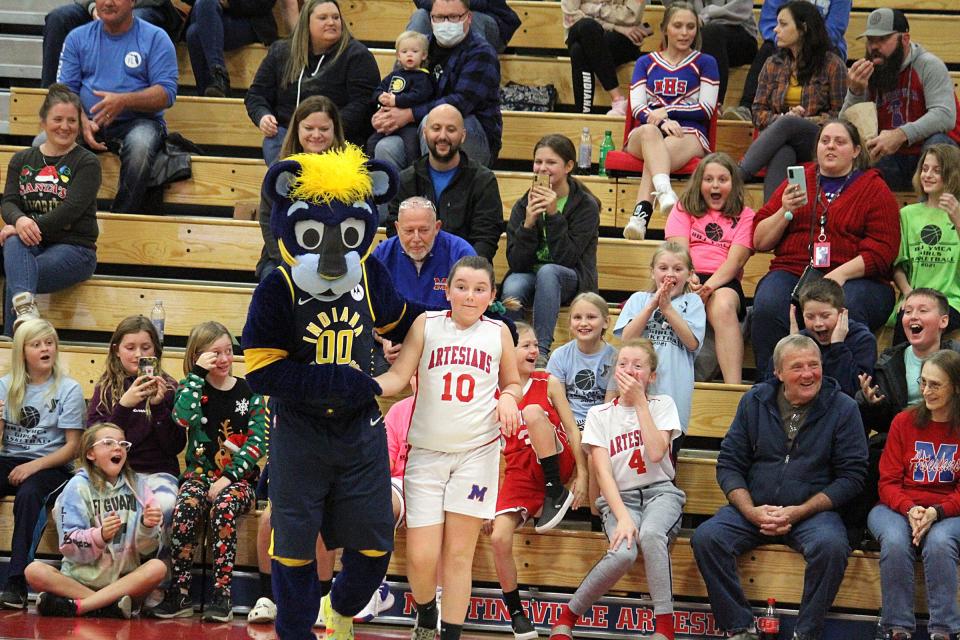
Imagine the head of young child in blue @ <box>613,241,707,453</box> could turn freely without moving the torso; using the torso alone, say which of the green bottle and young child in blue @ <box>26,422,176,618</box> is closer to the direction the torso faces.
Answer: the young child in blue

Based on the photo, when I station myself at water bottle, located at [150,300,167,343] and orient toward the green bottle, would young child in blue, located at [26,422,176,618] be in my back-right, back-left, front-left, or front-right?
back-right

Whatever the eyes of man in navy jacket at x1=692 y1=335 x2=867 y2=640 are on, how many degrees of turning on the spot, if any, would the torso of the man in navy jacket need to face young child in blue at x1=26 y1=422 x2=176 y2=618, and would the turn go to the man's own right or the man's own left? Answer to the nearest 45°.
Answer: approximately 90° to the man's own right

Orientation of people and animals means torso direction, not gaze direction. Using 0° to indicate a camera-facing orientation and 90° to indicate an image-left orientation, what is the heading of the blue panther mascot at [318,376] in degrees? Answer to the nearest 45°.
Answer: approximately 0°

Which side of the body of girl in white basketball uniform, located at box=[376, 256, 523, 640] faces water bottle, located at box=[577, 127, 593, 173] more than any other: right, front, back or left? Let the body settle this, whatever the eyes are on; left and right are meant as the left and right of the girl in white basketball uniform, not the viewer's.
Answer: back

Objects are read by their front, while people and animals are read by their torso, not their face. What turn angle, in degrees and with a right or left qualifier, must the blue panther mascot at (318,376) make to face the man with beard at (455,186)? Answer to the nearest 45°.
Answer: approximately 180°
